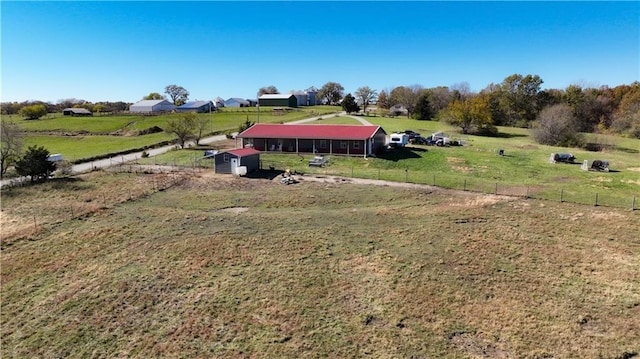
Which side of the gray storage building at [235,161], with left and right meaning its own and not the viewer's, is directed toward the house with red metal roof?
back

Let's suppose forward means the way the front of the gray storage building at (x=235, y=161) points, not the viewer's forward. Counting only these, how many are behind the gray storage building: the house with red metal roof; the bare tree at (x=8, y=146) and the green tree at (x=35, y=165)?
1

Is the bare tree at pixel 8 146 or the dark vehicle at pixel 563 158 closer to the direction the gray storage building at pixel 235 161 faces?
the bare tree

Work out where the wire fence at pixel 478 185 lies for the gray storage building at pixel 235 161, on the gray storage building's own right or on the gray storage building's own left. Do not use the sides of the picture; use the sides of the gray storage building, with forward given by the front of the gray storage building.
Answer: on the gray storage building's own left

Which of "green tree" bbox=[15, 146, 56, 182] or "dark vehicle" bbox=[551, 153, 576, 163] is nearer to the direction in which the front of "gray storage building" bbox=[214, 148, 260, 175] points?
the green tree

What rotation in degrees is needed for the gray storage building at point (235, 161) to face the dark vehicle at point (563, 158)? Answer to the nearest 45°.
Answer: approximately 135° to its left

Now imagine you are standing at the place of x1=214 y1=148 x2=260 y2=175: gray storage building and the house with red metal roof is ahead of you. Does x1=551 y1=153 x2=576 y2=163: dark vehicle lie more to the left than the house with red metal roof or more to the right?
right

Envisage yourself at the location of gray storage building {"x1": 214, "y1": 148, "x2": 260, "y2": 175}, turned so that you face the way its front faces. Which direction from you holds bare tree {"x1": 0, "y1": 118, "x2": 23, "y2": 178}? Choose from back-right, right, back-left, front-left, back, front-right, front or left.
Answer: front-right

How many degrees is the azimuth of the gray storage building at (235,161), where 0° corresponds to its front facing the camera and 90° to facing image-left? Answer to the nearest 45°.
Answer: approximately 45°

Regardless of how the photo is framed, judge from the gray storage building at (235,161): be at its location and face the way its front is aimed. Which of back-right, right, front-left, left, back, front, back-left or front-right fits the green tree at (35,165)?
front-right
